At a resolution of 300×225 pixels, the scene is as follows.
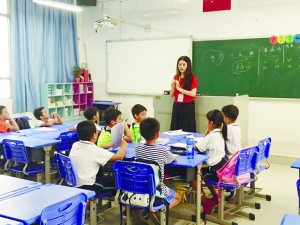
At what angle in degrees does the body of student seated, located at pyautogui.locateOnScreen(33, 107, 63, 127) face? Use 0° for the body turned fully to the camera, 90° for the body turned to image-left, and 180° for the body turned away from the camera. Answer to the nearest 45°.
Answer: approximately 270°

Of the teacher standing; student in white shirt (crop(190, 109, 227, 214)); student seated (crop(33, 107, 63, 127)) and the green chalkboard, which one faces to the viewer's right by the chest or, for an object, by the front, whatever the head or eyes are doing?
the student seated

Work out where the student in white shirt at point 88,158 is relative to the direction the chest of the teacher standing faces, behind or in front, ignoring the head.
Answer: in front

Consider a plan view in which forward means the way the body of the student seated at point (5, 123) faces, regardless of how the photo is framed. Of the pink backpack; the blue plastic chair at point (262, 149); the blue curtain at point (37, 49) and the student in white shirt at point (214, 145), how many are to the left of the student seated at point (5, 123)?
1

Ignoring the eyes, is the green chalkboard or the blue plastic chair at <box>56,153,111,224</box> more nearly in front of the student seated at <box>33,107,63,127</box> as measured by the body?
the green chalkboard

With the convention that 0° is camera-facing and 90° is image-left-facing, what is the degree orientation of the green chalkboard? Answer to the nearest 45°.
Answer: approximately 0°

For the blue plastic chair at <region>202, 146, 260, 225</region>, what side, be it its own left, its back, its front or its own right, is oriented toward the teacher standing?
front

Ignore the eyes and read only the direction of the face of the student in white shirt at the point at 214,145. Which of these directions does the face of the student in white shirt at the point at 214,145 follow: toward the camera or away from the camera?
away from the camera

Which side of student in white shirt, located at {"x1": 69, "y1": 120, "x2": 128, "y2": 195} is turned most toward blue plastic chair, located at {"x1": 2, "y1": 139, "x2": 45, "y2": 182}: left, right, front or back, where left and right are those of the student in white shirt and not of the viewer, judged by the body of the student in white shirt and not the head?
left

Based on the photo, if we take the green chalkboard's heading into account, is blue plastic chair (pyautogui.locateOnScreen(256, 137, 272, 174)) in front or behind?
in front

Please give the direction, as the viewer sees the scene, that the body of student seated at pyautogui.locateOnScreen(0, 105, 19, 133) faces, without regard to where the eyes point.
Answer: to the viewer's right

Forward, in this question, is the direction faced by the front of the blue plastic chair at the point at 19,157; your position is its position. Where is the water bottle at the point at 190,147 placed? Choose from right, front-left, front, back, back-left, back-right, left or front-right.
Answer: right
